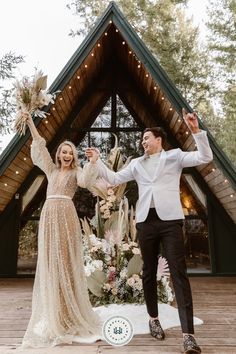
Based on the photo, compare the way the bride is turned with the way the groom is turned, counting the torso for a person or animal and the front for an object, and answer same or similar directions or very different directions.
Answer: same or similar directions

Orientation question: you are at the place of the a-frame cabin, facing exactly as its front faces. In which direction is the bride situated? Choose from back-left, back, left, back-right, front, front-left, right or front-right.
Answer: front

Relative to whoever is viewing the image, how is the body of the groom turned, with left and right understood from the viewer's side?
facing the viewer

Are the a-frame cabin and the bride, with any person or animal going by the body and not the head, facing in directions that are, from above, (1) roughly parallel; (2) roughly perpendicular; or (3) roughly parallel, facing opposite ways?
roughly parallel

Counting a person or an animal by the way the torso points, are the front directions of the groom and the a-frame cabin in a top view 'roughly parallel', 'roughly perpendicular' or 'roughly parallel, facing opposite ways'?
roughly parallel

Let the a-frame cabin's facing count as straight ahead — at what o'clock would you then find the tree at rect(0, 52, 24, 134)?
The tree is roughly at 4 o'clock from the a-frame cabin.

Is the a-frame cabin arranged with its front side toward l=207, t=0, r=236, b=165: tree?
no

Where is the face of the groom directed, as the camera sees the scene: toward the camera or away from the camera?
toward the camera

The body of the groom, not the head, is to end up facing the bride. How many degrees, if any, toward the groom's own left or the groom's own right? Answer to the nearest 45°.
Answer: approximately 90° to the groom's own right

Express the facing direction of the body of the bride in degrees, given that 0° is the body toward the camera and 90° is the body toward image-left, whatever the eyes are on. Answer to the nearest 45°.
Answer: approximately 0°

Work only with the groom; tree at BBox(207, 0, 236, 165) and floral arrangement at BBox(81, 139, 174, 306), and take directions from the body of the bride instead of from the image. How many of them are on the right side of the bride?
0

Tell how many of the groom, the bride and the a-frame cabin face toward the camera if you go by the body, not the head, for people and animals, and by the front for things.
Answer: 3

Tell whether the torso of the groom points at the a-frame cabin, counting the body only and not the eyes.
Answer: no
